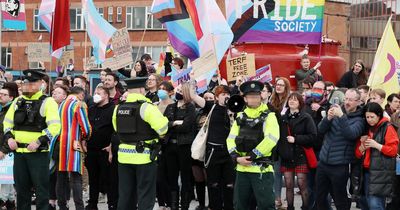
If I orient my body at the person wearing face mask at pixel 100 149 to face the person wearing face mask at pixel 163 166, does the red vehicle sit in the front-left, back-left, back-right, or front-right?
front-left

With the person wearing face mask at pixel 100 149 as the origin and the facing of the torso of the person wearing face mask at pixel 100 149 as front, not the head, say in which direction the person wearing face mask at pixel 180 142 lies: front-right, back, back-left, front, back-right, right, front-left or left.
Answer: back-left

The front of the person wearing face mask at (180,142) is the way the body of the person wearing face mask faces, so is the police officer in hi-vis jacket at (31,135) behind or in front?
in front

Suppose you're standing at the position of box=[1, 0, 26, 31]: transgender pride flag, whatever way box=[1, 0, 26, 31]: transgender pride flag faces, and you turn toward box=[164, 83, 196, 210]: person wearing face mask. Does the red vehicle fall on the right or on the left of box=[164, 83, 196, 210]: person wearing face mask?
left

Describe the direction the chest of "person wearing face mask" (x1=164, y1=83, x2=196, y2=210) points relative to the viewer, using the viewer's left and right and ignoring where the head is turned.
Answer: facing the viewer and to the left of the viewer

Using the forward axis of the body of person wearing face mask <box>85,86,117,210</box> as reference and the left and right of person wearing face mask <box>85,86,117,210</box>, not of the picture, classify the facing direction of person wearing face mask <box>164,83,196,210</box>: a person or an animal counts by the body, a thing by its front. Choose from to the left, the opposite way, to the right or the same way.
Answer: the same way

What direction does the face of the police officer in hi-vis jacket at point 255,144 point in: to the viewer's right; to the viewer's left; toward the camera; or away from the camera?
toward the camera

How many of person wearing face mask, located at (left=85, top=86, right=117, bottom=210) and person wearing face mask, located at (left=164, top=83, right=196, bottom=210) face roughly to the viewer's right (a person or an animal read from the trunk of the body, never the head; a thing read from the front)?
0

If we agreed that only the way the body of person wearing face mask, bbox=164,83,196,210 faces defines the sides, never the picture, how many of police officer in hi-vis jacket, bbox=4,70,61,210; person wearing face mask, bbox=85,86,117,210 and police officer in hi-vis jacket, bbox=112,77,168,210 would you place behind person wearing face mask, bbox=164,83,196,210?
0
